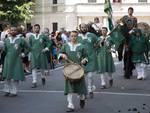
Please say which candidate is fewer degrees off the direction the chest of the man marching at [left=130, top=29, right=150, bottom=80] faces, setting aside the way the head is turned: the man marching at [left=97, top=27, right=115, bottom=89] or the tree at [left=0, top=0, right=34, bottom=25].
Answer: the man marching

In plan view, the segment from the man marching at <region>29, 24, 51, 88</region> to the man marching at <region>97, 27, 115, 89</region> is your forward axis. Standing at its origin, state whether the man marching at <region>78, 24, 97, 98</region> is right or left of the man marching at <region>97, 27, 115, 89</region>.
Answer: right

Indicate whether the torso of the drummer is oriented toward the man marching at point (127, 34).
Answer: no

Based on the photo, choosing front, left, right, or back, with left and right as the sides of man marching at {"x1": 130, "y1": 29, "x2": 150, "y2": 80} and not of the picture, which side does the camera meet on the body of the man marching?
front

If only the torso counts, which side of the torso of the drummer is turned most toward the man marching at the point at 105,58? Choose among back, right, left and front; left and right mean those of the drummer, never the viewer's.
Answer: back

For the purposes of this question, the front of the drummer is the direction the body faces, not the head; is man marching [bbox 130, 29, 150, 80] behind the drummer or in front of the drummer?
behind

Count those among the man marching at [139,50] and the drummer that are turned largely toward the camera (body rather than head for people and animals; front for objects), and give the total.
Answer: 2

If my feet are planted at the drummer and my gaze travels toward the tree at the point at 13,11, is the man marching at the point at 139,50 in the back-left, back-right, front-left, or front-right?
front-right

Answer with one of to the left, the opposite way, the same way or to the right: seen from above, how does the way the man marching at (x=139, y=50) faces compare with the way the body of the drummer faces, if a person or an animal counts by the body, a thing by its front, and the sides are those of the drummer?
the same way

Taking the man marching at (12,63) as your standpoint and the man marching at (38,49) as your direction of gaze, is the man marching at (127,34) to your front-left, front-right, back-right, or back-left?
front-right

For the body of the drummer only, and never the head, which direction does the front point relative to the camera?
toward the camera

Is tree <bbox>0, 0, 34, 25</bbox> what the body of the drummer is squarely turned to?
no

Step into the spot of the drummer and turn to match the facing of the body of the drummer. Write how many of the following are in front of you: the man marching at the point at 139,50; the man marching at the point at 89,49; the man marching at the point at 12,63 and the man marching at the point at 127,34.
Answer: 0
